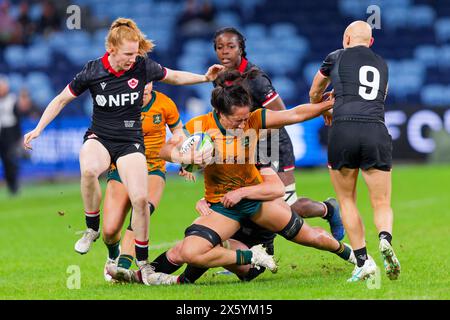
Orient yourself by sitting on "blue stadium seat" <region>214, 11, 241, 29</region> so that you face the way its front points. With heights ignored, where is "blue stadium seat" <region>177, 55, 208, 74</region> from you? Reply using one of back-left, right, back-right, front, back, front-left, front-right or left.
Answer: front-right

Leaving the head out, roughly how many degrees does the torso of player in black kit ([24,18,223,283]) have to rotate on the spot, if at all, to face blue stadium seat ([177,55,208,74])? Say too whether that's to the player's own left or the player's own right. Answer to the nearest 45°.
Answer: approximately 180°

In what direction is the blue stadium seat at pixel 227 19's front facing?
toward the camera

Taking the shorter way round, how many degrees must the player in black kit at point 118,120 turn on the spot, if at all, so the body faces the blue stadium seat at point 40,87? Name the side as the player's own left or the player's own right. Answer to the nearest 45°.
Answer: approximately 180°

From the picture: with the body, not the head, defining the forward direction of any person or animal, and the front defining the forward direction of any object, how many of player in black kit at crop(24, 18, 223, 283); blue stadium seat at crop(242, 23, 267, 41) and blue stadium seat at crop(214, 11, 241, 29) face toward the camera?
3

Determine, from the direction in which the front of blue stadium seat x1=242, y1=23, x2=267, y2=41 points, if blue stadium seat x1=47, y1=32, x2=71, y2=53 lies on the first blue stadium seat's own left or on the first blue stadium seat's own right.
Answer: on the first blue stadium seat's own right

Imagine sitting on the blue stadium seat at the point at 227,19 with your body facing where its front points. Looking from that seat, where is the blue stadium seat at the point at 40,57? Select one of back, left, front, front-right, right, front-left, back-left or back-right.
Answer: right

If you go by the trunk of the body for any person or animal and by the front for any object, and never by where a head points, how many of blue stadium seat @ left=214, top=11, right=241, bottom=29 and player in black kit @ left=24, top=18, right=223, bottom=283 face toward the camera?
2

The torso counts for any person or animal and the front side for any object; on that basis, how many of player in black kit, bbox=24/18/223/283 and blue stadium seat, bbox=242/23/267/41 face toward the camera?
2

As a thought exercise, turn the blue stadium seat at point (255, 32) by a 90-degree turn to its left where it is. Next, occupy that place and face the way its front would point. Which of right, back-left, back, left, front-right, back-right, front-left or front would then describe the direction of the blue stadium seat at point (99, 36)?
back

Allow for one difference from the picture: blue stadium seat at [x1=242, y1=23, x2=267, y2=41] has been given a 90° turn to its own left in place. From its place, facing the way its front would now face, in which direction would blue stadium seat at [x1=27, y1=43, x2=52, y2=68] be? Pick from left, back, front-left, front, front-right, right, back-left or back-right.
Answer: back

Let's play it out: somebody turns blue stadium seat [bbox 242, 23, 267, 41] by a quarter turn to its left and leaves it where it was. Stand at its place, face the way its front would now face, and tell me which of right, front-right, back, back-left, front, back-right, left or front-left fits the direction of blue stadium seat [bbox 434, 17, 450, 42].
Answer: front

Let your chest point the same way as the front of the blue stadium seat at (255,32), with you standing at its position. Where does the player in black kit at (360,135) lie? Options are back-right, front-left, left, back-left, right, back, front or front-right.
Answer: front

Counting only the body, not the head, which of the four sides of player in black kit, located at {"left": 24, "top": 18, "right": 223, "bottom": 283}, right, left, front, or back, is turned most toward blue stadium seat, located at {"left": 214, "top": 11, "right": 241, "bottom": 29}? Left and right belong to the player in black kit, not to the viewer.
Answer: back

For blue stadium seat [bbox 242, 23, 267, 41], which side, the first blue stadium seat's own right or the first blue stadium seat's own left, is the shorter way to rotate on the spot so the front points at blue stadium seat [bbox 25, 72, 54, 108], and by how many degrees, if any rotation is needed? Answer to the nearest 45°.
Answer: approximately 90° to the first blue stadium seat's own right
